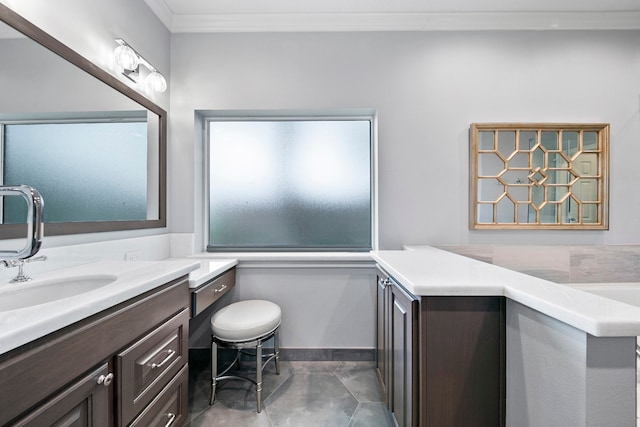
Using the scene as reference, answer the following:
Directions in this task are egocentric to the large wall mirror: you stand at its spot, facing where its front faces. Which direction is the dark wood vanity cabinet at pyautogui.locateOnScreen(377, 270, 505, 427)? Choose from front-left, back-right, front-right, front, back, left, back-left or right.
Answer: front

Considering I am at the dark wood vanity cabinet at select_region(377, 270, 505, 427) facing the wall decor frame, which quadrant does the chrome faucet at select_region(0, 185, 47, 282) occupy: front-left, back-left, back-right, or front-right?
back-left

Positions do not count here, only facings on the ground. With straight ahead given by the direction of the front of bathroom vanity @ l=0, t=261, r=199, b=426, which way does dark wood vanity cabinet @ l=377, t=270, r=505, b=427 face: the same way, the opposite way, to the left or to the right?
the opposite way

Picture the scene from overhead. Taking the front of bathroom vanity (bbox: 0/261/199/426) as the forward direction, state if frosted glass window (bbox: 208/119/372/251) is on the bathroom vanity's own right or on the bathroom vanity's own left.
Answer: on the bathroom vanity's own left

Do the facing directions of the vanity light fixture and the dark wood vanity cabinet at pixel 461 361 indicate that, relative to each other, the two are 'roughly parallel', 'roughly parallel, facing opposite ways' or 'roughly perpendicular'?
roughly parallel, facing opposite ways

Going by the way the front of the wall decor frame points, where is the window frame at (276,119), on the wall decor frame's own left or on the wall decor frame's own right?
on the wall decor frame's own right

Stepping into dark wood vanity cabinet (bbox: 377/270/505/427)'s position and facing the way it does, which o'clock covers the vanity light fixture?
The vanity light fixture is roughly at 12 o'clock from the dark wood vanity cabinet.

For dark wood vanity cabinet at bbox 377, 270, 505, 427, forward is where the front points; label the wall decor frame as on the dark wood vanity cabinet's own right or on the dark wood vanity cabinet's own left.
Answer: on the dark wood vanity cabinet's own right

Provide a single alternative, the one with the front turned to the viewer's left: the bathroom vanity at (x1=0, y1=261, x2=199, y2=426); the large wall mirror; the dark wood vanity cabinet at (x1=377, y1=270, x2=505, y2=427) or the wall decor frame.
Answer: the dark wood vanity cabinet

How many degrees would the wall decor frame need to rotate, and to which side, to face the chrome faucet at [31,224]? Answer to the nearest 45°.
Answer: approximately 45° to its right

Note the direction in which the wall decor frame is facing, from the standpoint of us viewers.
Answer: facing the viewer

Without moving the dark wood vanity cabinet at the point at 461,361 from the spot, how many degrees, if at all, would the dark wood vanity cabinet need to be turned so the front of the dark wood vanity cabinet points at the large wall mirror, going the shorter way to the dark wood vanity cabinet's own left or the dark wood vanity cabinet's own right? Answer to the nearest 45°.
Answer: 0° — it already faces it

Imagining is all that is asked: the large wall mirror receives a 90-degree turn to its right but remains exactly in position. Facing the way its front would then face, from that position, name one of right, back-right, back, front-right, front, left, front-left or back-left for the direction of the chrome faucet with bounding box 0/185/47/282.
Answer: front-left

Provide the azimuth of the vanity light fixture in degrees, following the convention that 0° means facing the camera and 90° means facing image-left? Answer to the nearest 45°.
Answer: approximately 315°

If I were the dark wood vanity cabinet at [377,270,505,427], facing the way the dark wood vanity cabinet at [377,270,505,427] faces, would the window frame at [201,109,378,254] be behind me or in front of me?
in front

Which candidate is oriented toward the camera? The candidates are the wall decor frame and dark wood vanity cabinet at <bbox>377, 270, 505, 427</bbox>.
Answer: the wall decor frame
